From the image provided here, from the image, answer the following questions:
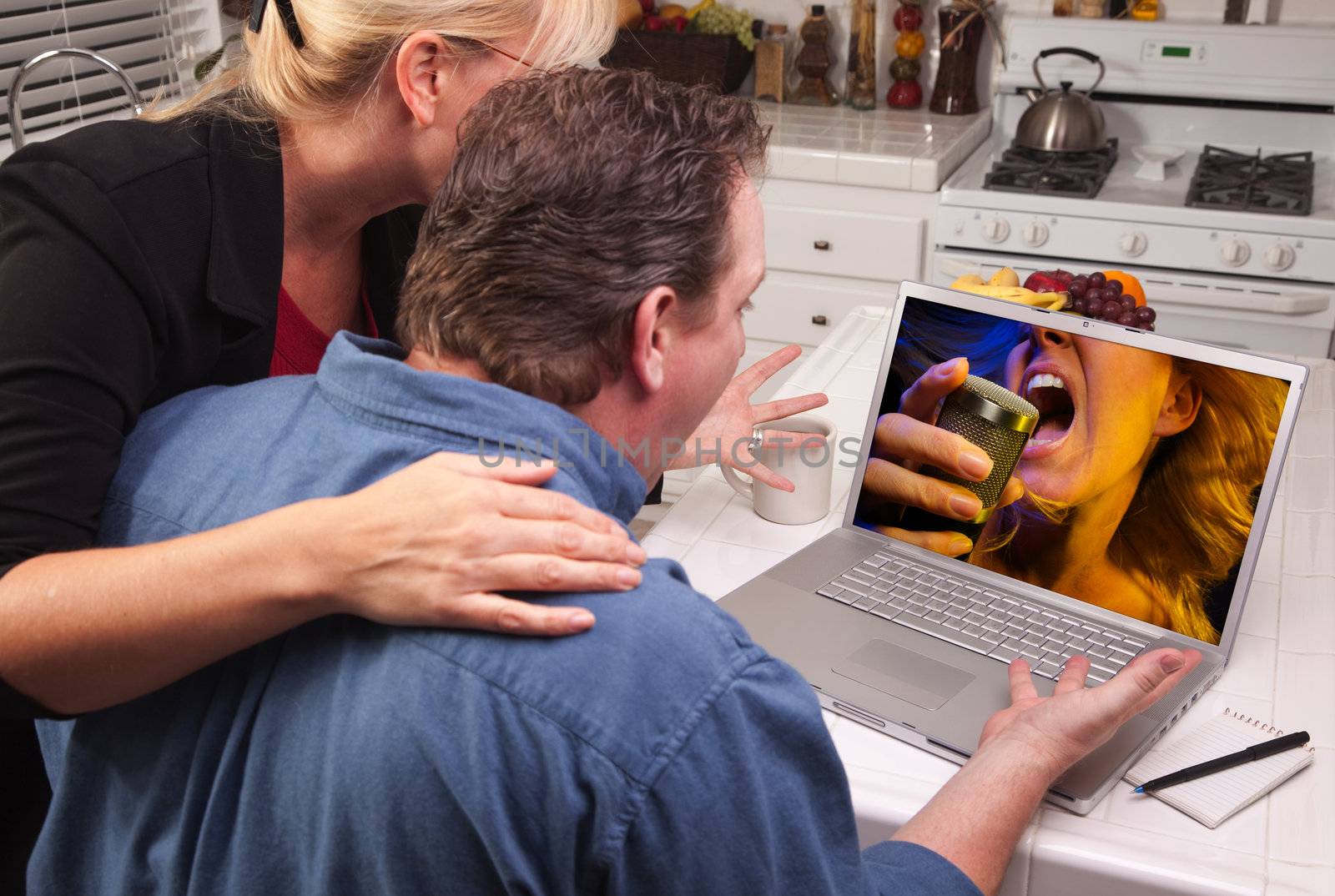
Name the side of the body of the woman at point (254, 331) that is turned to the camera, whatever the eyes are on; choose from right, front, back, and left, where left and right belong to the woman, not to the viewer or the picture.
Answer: right

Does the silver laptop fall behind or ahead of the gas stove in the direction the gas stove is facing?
ahead

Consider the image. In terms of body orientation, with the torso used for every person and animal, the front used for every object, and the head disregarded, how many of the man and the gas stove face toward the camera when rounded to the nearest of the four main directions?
1

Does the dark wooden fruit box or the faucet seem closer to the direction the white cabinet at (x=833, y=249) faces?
the faucet

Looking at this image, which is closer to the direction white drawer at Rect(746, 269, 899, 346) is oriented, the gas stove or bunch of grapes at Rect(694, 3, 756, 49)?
the gas stove

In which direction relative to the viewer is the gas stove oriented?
toward the camera

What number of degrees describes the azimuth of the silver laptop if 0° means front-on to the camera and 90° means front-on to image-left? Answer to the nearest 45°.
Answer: approximately 45°

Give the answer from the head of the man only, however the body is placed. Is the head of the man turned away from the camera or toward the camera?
away from the camera

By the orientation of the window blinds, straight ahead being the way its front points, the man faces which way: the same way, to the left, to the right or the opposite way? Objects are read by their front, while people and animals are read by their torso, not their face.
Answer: to the left

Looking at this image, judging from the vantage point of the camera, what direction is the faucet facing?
facing to the right of the viewer

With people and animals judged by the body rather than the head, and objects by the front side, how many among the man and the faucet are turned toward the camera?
0

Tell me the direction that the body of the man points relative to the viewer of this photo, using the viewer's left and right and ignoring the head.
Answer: facing away from the viewer and to the right of the viewer

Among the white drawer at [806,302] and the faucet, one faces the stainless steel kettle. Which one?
the faucet

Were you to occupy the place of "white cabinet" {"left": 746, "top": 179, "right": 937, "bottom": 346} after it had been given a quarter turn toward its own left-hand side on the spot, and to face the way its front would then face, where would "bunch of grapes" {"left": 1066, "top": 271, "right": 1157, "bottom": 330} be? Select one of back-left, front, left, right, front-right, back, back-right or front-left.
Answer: right

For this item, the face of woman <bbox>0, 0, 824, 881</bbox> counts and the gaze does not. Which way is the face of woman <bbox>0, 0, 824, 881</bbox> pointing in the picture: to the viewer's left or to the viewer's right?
to the viewer's right

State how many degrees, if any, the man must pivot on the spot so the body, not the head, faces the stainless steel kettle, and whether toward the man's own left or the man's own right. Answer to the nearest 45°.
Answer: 0° — they already face it

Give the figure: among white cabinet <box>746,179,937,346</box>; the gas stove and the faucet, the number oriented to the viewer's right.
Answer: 1

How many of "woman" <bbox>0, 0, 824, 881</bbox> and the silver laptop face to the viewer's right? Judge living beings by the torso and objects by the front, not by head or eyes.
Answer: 1

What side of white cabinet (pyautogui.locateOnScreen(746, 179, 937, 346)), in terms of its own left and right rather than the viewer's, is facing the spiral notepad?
front

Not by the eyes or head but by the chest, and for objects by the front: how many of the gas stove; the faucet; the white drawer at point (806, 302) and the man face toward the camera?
2
